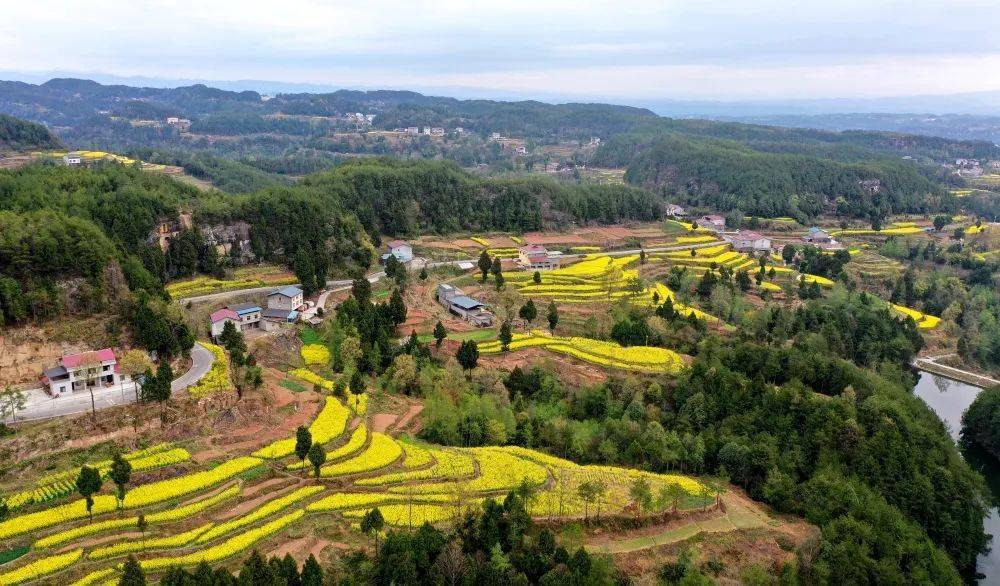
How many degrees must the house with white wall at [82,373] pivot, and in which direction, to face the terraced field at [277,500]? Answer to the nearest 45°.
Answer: approximately 45° to its left

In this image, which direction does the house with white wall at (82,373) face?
toward the camera

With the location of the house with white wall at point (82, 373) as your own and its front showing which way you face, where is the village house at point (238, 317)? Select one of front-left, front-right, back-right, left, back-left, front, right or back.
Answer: back-left

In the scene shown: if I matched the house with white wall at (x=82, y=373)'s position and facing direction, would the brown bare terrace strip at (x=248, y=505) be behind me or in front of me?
in front

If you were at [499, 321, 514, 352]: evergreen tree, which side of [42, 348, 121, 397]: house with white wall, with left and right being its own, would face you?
left

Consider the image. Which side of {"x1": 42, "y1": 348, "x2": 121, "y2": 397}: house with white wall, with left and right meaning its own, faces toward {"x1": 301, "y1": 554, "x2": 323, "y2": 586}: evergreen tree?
front

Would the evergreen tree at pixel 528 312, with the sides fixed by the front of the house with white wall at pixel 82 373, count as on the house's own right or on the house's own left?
on the house's own left

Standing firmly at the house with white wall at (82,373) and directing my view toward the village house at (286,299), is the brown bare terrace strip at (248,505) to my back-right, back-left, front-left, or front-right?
back-right

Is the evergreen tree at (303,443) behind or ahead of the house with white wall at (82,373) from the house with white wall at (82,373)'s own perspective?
ahead

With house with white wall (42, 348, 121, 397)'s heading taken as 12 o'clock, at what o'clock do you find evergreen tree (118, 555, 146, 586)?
The evergreen tree is roughly at 12 o'clock from the house with white wall.

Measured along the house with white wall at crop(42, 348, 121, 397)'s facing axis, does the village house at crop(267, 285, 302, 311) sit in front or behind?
behind

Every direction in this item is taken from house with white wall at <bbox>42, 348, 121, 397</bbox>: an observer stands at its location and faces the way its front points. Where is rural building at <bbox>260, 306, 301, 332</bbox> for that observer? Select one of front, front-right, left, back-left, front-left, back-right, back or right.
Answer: back-left

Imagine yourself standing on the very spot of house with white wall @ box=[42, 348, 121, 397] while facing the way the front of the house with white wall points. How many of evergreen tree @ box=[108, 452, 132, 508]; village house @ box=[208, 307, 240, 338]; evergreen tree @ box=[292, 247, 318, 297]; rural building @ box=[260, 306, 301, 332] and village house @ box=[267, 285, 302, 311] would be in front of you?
1

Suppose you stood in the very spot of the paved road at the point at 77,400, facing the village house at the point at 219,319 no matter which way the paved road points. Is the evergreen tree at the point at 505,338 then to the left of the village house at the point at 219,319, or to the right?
right

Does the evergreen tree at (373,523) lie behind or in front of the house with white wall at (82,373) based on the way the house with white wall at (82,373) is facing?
in front
